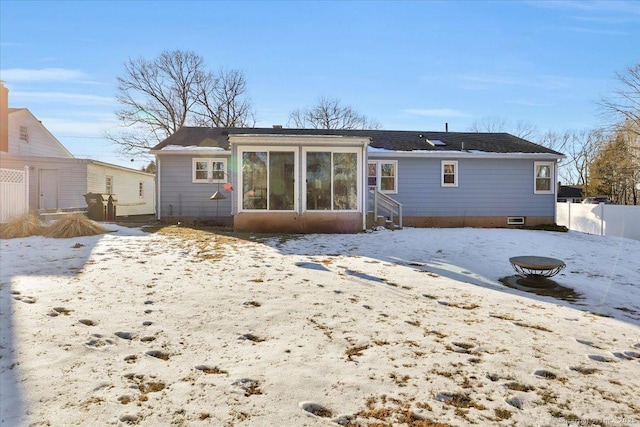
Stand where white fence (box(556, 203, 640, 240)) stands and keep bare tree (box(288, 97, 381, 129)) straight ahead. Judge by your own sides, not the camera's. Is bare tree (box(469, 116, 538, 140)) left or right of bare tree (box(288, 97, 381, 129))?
right

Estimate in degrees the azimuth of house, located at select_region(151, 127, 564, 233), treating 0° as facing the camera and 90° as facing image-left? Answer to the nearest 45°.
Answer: approximately 180°

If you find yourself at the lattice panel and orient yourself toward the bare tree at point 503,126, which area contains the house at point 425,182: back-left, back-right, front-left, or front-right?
front-right

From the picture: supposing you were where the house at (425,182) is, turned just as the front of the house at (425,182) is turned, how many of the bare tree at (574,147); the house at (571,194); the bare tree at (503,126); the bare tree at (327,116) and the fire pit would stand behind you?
1

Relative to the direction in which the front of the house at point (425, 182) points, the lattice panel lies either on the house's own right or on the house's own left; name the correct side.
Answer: on the house's own left

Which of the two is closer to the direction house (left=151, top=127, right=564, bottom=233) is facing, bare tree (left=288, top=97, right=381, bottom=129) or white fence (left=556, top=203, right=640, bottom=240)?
the bare tree

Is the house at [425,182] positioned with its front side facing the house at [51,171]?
no

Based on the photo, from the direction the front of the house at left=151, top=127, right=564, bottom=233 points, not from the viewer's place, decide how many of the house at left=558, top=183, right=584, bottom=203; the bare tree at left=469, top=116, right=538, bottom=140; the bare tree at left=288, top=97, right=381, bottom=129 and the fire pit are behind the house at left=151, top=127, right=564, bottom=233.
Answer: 1

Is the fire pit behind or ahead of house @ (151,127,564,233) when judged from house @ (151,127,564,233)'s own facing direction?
behind

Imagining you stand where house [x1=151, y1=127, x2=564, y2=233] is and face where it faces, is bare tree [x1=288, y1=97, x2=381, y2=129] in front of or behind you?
in front

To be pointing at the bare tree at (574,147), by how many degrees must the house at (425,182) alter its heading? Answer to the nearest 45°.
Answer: approximately 45° to its right

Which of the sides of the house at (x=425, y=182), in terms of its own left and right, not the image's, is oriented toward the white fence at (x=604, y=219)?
right

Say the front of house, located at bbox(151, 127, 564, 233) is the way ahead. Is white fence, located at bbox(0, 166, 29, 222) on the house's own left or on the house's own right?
on the house's own left

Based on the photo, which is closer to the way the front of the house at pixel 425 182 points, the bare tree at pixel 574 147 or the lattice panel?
the bare tree
